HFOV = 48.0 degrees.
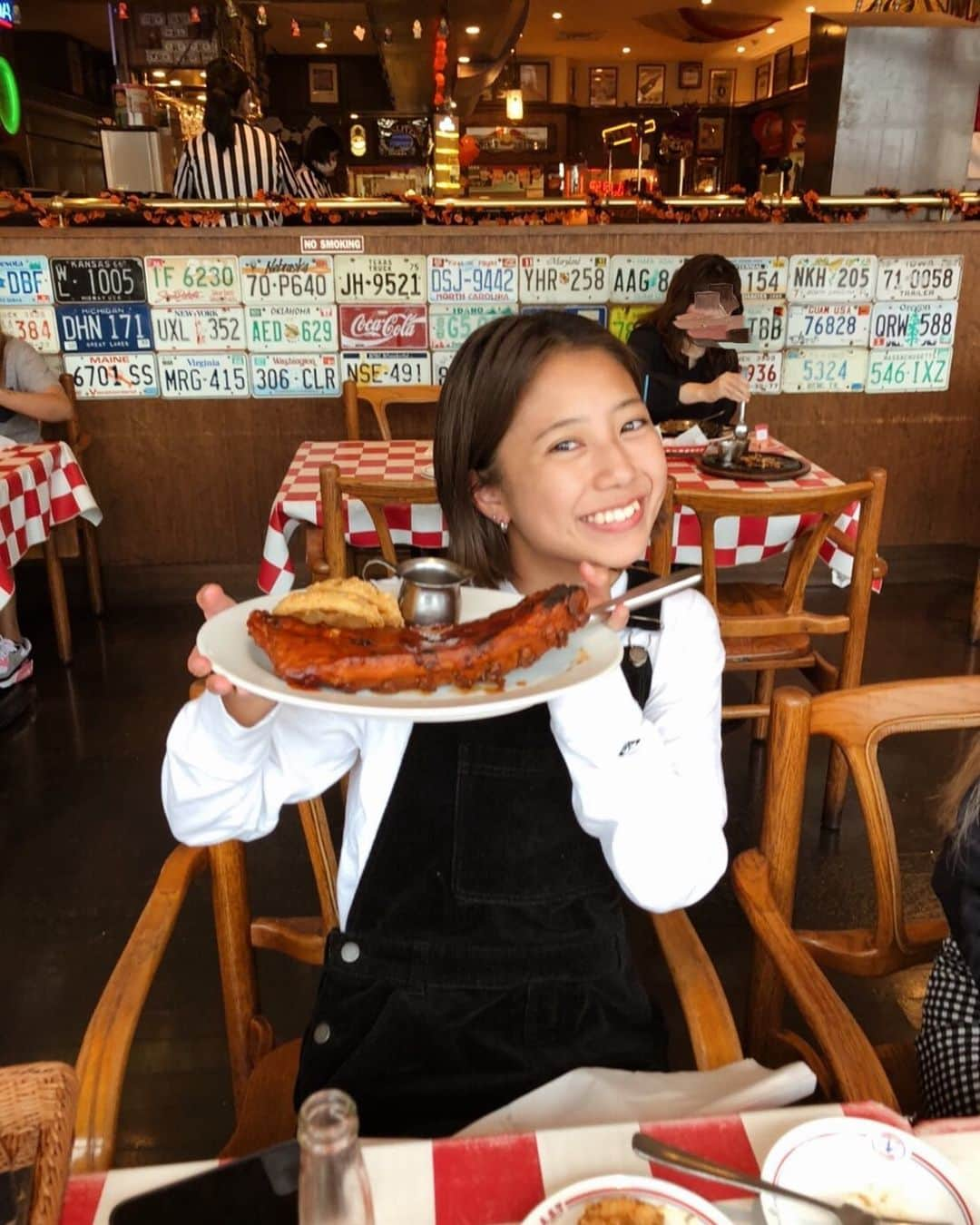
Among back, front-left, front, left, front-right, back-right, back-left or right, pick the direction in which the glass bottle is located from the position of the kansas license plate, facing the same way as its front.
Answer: front

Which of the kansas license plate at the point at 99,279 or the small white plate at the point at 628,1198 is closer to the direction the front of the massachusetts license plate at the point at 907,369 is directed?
the small white plate

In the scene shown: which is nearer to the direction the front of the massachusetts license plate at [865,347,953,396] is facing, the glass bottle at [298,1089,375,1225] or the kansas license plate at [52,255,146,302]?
the glass bottle

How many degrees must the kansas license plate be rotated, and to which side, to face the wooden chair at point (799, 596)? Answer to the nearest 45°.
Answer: approximately 45° to its left

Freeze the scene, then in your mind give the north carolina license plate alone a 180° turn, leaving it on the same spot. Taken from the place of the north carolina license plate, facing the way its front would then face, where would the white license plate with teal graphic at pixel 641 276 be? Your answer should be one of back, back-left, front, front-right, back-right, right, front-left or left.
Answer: right

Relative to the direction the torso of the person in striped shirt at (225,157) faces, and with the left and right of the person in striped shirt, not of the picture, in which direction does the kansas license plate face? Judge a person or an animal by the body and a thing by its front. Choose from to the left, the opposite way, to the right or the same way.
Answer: the opposite way

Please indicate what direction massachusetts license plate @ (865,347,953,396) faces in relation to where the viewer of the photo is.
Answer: facing the viewer

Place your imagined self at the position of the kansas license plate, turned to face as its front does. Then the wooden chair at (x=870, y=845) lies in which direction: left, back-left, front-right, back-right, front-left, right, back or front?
front

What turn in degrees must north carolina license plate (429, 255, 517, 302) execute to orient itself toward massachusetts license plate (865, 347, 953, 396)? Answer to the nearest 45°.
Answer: approximately 90° to its left

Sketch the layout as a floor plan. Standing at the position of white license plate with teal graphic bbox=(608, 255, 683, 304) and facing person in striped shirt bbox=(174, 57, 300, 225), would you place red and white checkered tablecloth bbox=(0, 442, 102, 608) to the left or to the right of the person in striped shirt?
left

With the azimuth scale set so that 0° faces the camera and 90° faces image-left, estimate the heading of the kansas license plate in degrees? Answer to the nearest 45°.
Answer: approximately 0°

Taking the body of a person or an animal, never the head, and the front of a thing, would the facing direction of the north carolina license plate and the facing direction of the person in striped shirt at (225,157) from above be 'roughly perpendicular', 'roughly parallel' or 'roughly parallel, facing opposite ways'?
roughly parallel, facing opposite ways

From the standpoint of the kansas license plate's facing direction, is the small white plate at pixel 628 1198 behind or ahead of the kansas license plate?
ahead

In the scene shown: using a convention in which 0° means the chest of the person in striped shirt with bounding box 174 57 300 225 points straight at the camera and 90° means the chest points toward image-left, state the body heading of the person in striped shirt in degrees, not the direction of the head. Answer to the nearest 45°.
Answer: approximately 180°

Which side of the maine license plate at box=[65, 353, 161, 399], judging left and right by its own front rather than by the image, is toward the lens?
front

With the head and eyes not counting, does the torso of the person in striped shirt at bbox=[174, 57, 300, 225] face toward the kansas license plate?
no

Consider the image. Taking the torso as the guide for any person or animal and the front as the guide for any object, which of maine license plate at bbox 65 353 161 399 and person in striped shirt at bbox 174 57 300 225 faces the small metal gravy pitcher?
the maine license plate

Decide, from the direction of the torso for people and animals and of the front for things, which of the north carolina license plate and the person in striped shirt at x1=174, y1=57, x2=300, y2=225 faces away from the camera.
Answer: the person in striped shirt

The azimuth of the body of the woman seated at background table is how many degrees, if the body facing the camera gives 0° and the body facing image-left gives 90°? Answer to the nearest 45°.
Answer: approximately 315°

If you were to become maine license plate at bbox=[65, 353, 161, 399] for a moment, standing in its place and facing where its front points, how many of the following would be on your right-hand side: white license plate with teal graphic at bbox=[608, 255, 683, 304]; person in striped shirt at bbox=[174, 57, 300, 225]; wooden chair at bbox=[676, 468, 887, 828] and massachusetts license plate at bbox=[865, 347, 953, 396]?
0

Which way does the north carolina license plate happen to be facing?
toward the camera

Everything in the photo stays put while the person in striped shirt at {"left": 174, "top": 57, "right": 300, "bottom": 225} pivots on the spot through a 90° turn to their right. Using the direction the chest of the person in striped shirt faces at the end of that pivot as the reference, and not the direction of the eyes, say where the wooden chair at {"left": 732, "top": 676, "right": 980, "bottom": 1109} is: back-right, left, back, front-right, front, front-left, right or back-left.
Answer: right

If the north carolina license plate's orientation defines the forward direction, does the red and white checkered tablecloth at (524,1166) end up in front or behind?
in front

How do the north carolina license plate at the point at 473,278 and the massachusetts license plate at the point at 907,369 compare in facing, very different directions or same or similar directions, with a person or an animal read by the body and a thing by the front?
same or similar directions
